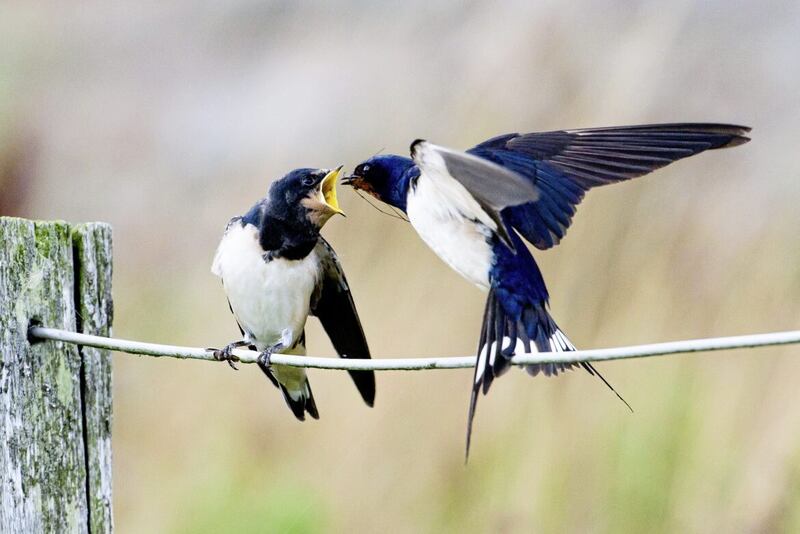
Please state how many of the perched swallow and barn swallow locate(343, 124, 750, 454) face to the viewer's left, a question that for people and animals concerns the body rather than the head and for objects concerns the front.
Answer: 1

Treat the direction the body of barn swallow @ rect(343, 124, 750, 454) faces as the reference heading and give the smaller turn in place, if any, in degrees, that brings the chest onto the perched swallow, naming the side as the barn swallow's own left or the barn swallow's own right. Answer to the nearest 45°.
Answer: approximately 45° to the barn swallow's own right

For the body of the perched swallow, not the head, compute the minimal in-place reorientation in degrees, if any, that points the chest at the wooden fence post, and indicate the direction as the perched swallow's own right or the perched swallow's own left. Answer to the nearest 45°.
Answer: approximately 45° to the perched swallow's own right

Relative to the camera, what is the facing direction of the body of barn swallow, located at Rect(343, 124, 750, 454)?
to the viewer's left

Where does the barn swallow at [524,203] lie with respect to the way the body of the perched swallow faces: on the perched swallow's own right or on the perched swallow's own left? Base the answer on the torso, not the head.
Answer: on the perched swallow's own left

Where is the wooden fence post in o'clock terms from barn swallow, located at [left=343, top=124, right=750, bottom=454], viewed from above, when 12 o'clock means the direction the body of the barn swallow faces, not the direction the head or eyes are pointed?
The wooden fence post is roughly at 11 o'clock from the barn swallow.

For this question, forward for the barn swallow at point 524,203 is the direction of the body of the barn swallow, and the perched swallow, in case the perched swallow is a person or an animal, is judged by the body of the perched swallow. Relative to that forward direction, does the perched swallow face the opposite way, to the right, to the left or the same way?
to the left

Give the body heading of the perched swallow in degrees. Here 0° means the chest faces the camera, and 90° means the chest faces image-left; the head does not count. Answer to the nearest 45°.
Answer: approximately 0°
